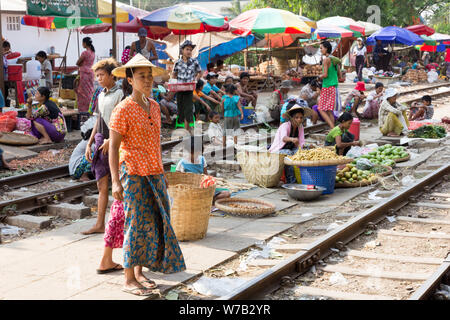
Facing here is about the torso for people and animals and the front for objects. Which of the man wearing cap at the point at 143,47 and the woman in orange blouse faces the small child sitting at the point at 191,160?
the man wearing cap

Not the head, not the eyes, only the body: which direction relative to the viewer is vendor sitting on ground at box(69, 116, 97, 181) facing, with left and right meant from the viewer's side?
facing to the right of the viewer

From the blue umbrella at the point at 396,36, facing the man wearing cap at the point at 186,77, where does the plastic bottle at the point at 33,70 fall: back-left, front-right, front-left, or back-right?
front-right

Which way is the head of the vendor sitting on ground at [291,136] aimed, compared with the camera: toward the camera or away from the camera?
toward the camera

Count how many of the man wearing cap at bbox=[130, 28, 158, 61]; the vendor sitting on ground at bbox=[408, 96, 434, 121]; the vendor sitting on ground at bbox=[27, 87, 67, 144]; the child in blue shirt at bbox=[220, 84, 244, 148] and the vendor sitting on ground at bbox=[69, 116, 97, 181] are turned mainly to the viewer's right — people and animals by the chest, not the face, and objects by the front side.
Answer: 1

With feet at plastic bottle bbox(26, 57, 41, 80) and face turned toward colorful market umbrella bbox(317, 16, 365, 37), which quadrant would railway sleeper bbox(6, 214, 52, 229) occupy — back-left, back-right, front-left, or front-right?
back-right

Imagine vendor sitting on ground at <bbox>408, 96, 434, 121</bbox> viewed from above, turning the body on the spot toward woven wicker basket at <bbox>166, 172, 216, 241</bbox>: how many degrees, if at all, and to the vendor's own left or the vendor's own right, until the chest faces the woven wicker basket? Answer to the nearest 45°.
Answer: approximately 45° to the vendor's own left

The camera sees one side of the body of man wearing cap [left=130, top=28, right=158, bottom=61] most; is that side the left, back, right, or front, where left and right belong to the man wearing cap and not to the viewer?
front

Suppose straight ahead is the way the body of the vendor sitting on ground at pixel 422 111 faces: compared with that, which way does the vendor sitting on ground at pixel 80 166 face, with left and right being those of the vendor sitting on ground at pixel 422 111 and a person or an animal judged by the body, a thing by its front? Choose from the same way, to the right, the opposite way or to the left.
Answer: the opposite way

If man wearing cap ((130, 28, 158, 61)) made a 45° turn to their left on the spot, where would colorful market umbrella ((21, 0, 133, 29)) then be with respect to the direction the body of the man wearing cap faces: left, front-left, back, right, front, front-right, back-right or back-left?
back
